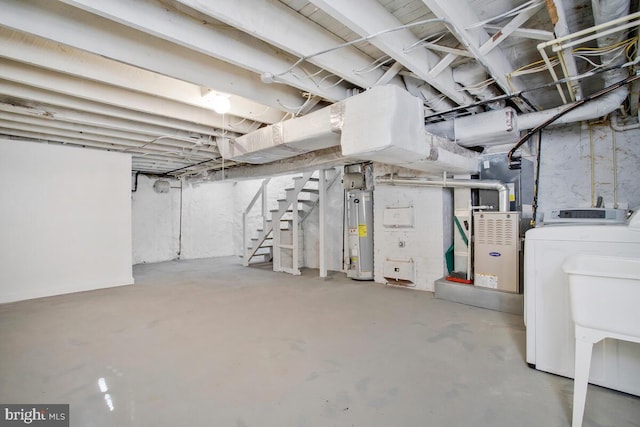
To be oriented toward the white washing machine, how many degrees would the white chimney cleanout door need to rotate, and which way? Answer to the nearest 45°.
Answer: approximately 45° to its left

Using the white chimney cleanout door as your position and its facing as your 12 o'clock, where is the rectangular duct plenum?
The rectangular duct plenum is roughly at 12 o'clock from the white chimney cleanout door.

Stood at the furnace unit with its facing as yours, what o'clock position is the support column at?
The support column is roughly at 2 o'clock from the furnace unit.

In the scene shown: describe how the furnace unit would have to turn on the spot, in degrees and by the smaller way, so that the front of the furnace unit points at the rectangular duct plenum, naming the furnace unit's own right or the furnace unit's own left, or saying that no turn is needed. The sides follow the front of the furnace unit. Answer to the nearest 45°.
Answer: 0° — it already faces it

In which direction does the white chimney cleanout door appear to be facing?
toward the camera

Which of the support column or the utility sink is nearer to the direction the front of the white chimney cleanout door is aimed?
the utility sink

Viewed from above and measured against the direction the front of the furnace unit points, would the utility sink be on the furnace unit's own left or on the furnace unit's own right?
on the furnace unit's own left

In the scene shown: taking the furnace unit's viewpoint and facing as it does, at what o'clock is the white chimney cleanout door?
The white chimney cleanout door is roughly at 2 o'clock from the furnace unit.

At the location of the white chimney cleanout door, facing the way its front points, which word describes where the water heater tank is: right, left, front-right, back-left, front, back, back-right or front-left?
back-right

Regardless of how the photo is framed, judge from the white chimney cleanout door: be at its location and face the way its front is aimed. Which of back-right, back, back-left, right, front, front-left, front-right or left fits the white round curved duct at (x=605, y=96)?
front-left

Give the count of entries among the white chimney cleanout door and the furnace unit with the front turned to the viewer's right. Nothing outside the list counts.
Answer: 0

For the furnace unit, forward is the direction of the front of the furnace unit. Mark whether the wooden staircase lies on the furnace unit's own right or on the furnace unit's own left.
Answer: on the furnace unit's own right

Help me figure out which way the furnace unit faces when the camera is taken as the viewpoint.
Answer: facing the viewer and to the left of the viewer
